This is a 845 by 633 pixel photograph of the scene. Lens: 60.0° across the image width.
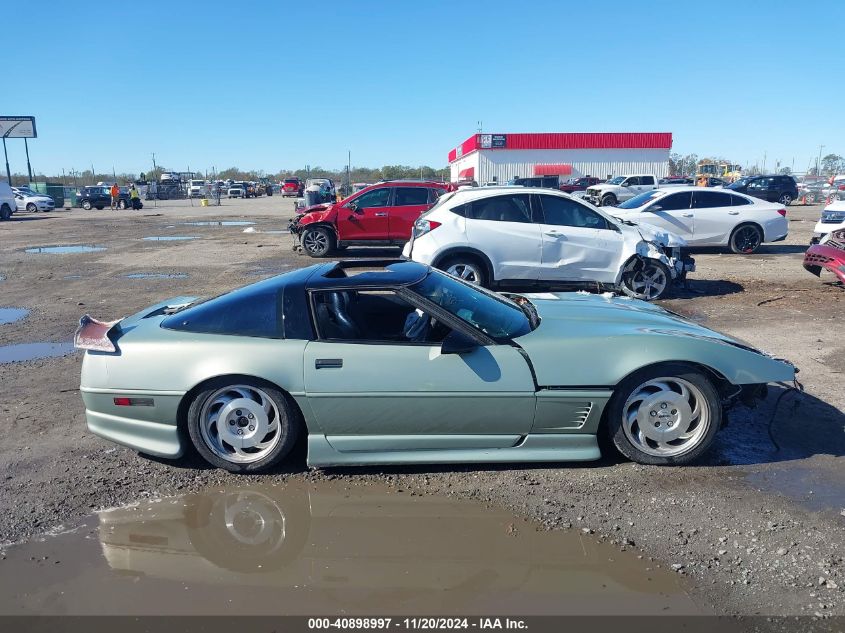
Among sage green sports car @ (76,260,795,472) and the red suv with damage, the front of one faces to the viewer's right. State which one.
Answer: the sage green sports car

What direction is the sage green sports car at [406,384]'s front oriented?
to the viewer's right

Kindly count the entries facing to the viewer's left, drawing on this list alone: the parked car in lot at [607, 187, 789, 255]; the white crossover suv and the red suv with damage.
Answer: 2

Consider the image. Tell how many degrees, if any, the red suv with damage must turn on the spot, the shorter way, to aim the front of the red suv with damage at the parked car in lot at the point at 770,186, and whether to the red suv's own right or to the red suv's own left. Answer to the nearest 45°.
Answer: approximately 135° to the red suv's own right

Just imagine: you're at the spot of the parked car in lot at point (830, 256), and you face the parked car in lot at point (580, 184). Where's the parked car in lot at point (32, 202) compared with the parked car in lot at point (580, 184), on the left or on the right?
left

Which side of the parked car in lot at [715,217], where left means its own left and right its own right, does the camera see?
left

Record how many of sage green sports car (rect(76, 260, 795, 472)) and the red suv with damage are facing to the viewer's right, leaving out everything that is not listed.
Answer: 1

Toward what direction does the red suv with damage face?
to the viewer's left

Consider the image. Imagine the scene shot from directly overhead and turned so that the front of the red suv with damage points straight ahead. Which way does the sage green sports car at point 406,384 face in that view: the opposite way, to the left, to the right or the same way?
the opposite way

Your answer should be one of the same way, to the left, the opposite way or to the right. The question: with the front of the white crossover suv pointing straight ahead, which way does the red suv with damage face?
the opposite way

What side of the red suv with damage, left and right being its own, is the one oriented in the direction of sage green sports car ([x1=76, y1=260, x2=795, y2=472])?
left

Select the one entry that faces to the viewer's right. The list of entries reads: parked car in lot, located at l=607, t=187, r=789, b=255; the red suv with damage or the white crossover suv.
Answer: the white crossover suv

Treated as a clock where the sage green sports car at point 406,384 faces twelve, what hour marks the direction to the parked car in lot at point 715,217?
The parked car in lot is roughly at 10 o'clock from the sage green sports car.

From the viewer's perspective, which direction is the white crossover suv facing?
to the viewer's right

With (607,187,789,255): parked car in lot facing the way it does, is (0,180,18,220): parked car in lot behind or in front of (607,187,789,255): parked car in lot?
in front
